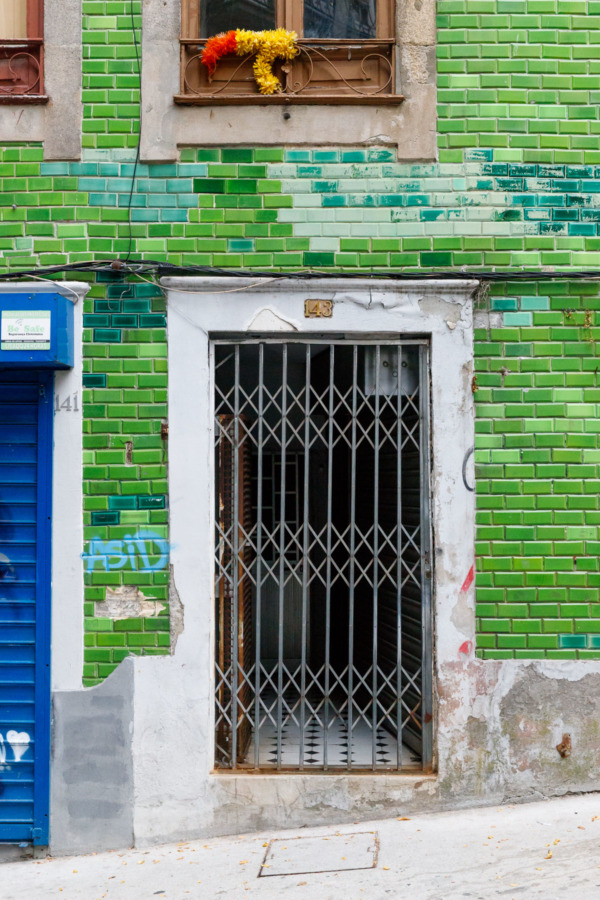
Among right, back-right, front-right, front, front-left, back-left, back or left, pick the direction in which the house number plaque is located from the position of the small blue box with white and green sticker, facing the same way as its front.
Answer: left

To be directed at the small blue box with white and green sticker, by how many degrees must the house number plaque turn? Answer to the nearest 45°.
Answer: approximately 90° to its right

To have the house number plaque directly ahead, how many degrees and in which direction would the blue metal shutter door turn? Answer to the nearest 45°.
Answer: approximately 90° to its left
